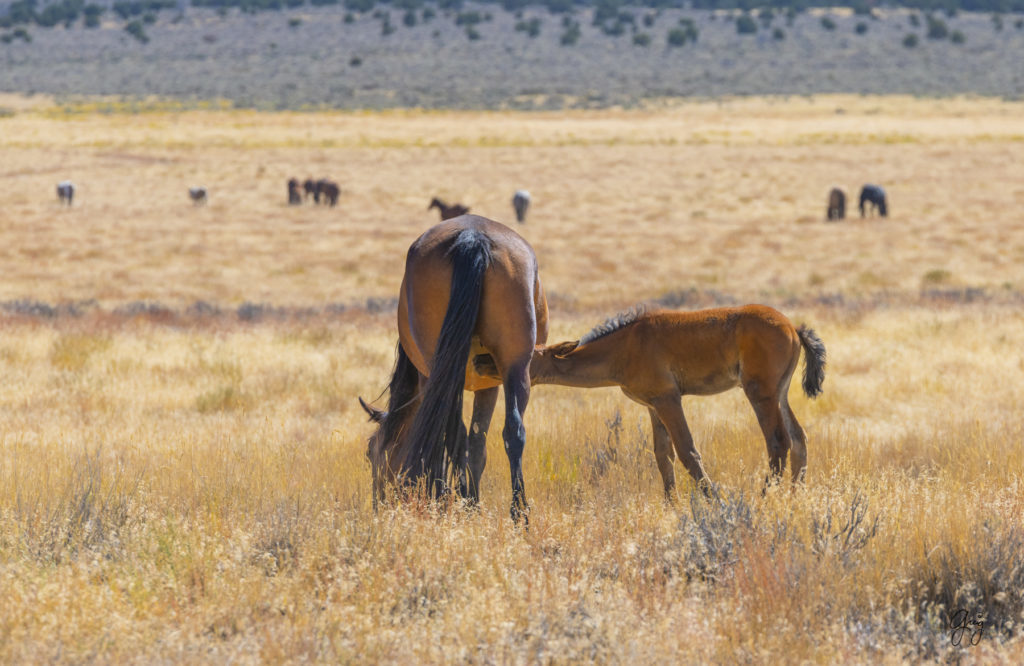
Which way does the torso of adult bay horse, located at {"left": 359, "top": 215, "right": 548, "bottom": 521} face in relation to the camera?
away from the camera

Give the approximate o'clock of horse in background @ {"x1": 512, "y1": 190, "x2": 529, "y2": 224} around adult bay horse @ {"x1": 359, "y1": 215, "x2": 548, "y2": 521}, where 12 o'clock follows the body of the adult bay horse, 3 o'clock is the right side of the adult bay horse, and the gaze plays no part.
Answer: The horse in background is roughly at 12 o'clock from the adult bay horse.

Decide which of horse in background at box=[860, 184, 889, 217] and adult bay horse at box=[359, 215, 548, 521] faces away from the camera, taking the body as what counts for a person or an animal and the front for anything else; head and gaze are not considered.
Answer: the adult bay horse

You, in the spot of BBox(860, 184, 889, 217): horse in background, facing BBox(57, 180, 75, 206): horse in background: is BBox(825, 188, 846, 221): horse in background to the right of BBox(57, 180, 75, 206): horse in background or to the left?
left

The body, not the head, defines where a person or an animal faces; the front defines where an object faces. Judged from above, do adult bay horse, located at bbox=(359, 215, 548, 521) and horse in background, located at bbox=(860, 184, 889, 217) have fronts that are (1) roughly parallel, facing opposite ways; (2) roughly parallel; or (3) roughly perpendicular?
roughly perpendicular
